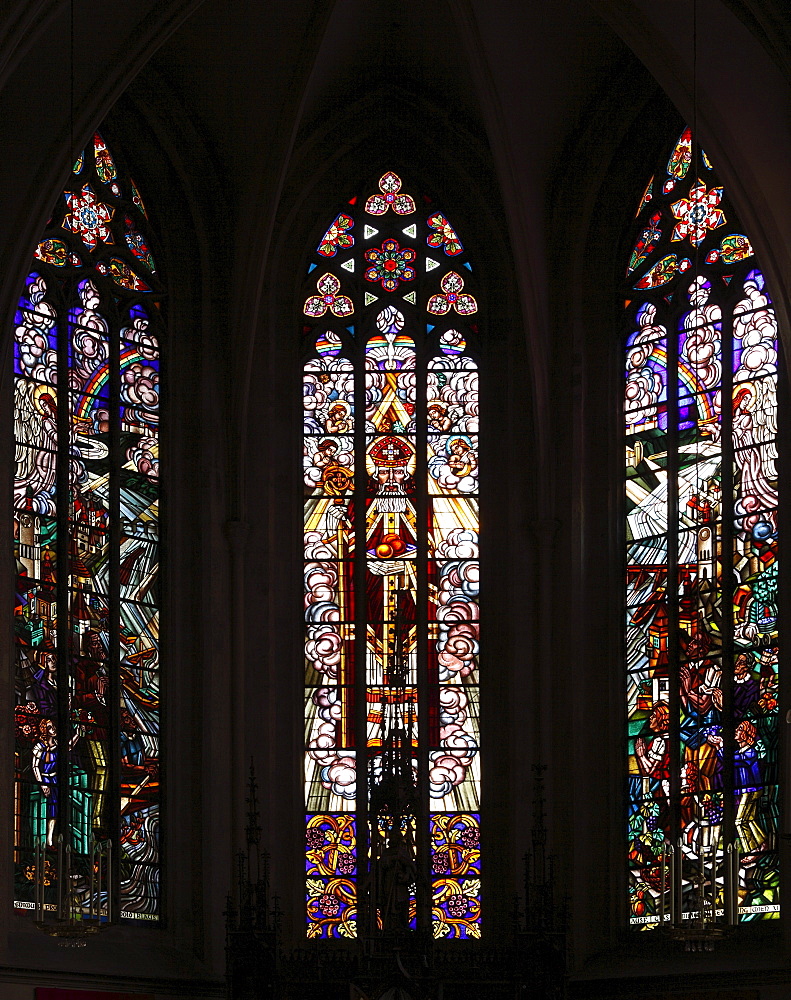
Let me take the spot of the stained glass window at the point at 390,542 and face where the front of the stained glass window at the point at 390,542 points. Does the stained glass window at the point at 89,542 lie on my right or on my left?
on my right

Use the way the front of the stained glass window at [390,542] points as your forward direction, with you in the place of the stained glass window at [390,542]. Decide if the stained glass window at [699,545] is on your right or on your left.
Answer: on your left

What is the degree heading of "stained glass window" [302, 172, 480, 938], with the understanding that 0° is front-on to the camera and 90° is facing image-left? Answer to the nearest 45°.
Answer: approximately 0°

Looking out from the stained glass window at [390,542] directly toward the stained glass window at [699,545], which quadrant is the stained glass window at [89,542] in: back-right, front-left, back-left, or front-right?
back-right
